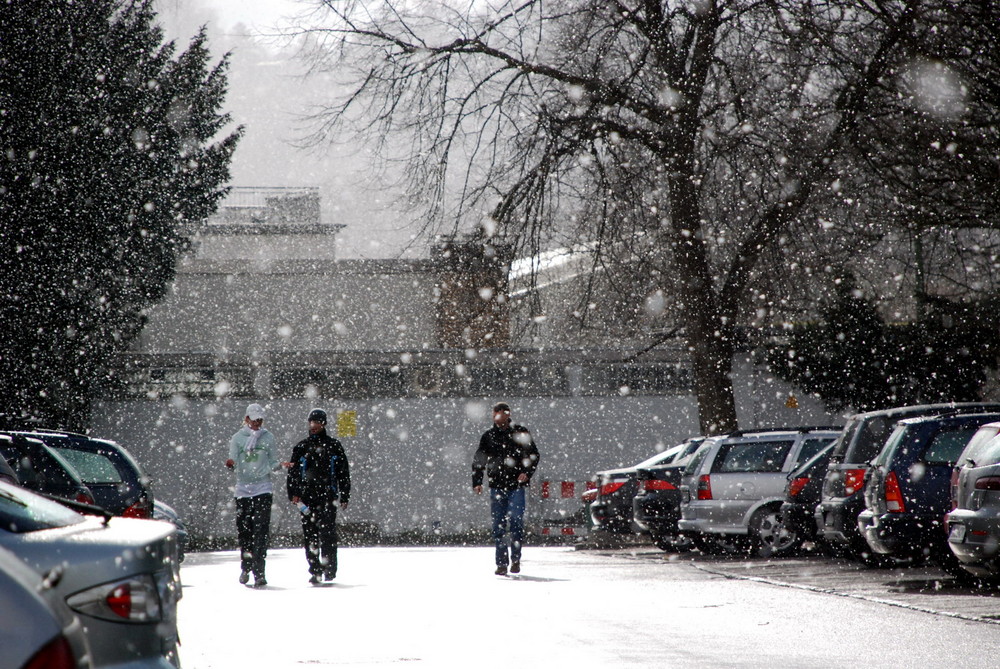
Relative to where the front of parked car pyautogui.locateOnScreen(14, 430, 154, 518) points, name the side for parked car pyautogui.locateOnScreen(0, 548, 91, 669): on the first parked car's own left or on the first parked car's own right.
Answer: on the first parked car's own left

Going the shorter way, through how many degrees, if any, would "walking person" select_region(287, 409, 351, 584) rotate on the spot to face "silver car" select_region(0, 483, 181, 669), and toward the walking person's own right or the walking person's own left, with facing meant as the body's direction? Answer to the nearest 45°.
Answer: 0° — they already face it

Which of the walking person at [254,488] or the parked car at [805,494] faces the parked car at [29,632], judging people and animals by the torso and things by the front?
the walking person

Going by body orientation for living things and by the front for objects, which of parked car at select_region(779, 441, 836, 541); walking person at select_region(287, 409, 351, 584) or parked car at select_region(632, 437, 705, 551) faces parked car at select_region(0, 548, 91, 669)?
the walking person

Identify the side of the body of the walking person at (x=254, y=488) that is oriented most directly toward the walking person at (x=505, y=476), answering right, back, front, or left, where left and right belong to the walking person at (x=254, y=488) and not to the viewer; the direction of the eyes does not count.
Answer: left

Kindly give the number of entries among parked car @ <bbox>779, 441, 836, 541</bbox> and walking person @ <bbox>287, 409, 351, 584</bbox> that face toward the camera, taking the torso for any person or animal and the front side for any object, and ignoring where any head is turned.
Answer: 1

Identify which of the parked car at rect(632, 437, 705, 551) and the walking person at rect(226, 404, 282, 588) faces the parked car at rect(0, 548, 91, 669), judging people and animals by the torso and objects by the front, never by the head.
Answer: the walking person
